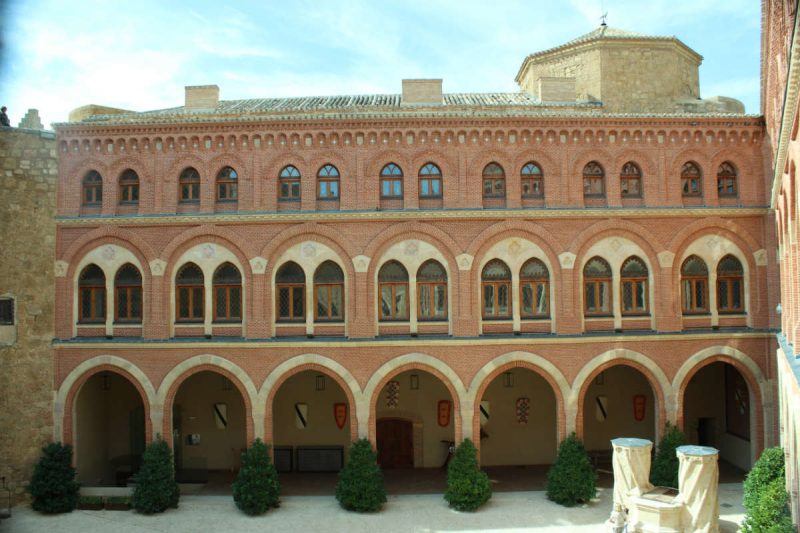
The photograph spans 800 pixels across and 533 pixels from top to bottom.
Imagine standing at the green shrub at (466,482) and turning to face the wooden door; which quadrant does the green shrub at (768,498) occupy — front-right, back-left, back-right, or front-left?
back-right

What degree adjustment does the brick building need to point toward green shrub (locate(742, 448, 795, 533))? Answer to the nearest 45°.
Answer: approximately 45° to its left

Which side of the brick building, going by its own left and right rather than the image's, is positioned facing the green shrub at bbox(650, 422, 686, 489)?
left

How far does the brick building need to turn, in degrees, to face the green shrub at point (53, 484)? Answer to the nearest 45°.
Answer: approximately 90° to its right

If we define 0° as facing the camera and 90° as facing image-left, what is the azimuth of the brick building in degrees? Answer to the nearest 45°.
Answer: approximately 0°

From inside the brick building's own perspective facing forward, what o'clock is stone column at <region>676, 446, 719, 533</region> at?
The stone column is roughly at 10 o'clock from the brick building.
